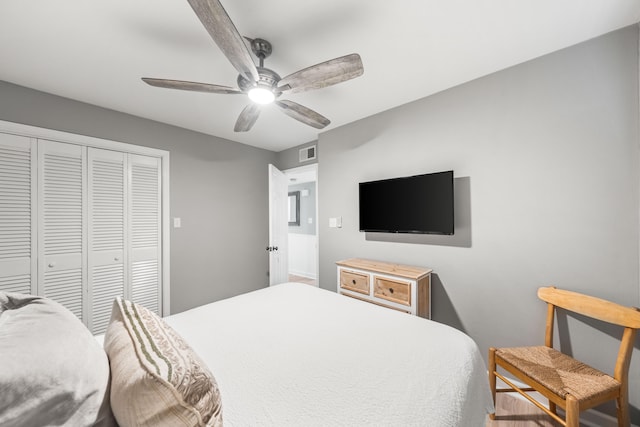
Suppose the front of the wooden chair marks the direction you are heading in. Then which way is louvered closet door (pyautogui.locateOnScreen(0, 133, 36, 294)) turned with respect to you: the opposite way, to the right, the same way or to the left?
the opposite way

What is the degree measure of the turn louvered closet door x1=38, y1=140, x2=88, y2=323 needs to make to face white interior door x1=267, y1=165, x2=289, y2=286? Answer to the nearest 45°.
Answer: approximately 45° to its left

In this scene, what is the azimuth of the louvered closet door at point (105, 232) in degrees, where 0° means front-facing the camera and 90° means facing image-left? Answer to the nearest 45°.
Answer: approximately 315°

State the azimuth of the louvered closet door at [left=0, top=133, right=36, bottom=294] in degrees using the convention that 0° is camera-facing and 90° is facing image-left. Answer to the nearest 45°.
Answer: approximately 315°

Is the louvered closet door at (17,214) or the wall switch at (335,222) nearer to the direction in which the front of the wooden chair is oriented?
the louvered closet door

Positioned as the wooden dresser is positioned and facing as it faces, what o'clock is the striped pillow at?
The striped pillow is roughly at 11 o'clock from the wooden dresser.

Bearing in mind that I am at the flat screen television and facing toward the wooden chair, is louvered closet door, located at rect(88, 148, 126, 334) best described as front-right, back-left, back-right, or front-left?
back-right

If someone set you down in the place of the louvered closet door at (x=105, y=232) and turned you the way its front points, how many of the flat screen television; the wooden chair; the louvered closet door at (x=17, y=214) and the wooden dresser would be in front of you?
3
